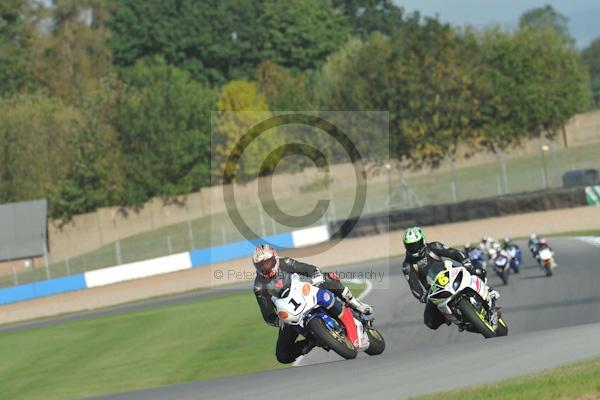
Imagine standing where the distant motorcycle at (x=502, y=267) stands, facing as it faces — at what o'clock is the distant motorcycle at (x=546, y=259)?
the distant motorcycle at (x=546, y=259) is roughly at 8 o'clock from the distant motorcycle at (x=502, y=267).

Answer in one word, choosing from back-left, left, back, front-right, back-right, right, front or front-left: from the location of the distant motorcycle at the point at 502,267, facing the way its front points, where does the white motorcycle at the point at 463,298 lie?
front

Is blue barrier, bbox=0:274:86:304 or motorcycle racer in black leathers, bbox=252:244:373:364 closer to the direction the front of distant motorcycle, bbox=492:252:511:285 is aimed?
the motorcycle racer in black leathers

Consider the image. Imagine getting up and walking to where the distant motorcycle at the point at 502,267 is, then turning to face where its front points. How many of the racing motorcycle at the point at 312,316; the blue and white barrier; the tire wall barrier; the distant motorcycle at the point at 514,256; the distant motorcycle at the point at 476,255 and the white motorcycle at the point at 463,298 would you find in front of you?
2

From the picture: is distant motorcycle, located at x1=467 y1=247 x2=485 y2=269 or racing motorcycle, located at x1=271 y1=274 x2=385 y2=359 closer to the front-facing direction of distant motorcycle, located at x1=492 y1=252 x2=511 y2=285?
the racing motorcycle

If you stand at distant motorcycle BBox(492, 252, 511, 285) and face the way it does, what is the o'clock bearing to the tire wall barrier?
The tire wall barrier is roughly at 6 o'clock from the distant motorcycle.

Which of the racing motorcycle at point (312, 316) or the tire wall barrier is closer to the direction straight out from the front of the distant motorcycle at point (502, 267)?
the racing motorcycle

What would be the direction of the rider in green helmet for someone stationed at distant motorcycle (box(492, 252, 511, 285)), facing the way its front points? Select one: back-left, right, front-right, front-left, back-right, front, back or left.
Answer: front

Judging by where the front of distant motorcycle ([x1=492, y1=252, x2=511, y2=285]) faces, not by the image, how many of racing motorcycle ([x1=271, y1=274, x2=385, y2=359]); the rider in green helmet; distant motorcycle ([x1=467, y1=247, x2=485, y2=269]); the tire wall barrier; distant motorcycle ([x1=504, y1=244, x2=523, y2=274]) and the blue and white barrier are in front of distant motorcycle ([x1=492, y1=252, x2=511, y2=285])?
2

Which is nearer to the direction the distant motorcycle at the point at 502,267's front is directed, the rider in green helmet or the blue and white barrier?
the rider in green helmet

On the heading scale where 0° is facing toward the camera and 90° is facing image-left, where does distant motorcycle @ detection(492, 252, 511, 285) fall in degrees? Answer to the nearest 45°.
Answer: approximately 0°

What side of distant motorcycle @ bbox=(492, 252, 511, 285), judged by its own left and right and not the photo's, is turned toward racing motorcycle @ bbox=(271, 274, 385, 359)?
front

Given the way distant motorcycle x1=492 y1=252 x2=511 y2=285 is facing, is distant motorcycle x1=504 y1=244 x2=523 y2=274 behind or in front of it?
behind

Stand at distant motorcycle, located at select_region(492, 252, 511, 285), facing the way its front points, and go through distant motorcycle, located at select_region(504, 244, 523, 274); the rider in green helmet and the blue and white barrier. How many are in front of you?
1
